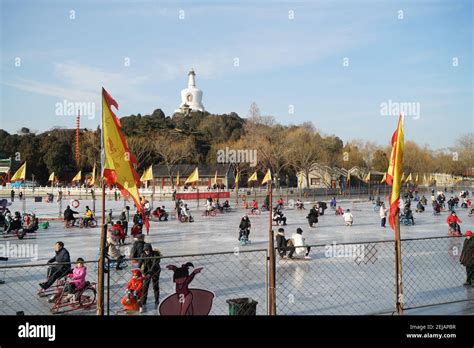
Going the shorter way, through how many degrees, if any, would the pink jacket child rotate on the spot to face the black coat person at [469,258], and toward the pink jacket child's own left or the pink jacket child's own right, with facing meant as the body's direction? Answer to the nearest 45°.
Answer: approximately 135° to the pink jacket child's own left

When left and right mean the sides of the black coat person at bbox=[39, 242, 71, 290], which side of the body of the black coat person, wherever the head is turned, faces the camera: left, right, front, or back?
left

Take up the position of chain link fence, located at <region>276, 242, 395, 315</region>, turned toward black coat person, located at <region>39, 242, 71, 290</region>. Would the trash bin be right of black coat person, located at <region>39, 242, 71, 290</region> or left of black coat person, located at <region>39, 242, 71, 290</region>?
left

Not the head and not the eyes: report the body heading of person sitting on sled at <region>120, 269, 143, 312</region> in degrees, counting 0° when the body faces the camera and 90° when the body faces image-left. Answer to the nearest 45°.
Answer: approximately 45°

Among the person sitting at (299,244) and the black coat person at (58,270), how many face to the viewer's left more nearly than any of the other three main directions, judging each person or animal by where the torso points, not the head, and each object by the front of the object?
1

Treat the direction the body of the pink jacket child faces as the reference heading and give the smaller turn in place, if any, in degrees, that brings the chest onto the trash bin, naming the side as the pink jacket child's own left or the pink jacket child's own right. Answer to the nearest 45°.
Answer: approximately 90° to the pink jacket child's own left

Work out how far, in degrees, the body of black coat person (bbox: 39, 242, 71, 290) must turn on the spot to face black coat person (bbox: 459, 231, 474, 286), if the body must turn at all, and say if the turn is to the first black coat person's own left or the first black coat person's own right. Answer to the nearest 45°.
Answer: approximately 180°

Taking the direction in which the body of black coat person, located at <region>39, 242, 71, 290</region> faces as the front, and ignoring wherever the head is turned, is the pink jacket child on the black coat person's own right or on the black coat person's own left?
on the black coat person's own left

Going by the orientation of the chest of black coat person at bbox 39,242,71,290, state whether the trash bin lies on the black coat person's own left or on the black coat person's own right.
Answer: on the black coat person's own left

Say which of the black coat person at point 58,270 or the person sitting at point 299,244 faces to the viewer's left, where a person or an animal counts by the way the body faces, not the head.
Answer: the black coat person

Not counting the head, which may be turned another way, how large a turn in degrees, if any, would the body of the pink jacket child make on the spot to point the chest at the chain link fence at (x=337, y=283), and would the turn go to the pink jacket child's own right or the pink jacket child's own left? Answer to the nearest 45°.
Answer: approximately 135° to the pink jacket child's own left

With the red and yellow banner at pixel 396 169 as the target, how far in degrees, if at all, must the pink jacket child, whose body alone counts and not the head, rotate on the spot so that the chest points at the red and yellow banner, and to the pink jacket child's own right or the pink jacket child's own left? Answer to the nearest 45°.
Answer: approximately 90° to the pink jacket child's own left
